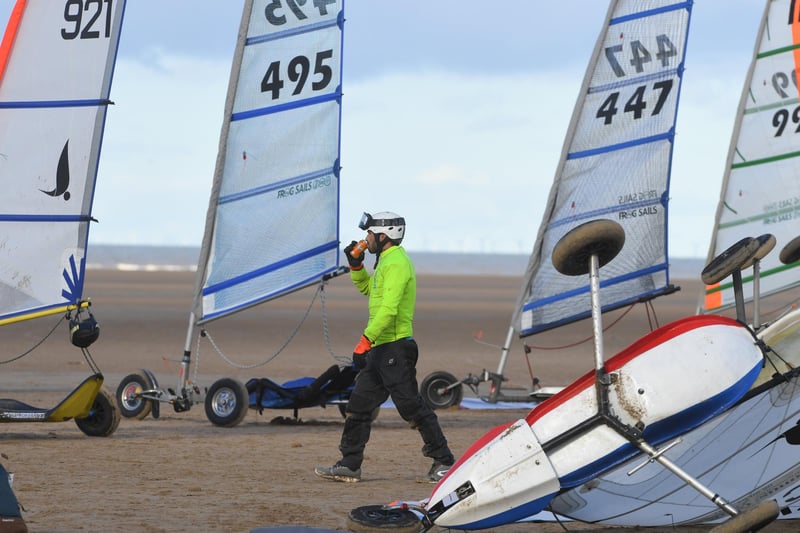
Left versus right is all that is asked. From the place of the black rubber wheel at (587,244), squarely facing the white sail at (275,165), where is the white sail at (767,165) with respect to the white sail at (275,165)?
right

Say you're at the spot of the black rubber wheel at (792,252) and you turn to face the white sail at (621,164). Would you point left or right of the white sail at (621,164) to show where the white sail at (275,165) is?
left

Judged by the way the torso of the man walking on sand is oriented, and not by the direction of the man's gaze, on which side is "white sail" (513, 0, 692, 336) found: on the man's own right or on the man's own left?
on the man's own right

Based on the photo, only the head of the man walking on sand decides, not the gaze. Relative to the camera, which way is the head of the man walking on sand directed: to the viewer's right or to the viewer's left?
to the viewer's left

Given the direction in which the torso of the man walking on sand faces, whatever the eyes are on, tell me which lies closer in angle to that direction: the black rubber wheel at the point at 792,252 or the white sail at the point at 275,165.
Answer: the white sail

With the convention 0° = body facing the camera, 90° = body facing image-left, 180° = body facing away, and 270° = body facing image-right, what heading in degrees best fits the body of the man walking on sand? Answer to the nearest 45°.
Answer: approximately 90°

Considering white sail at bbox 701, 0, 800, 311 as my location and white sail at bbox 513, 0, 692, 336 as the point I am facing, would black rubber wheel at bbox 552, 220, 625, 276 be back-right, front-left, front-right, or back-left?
front-left

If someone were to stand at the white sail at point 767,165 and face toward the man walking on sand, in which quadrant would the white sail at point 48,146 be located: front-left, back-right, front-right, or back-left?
front-right

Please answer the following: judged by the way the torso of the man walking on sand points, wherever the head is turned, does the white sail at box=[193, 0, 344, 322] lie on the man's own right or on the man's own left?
on the man's own right

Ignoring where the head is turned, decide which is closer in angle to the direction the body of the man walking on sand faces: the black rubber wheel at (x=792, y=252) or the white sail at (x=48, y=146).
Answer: the white sail

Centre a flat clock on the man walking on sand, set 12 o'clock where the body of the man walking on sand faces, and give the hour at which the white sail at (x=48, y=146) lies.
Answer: The white sail is roughly at 1 o'clock from the man walking on sand.
